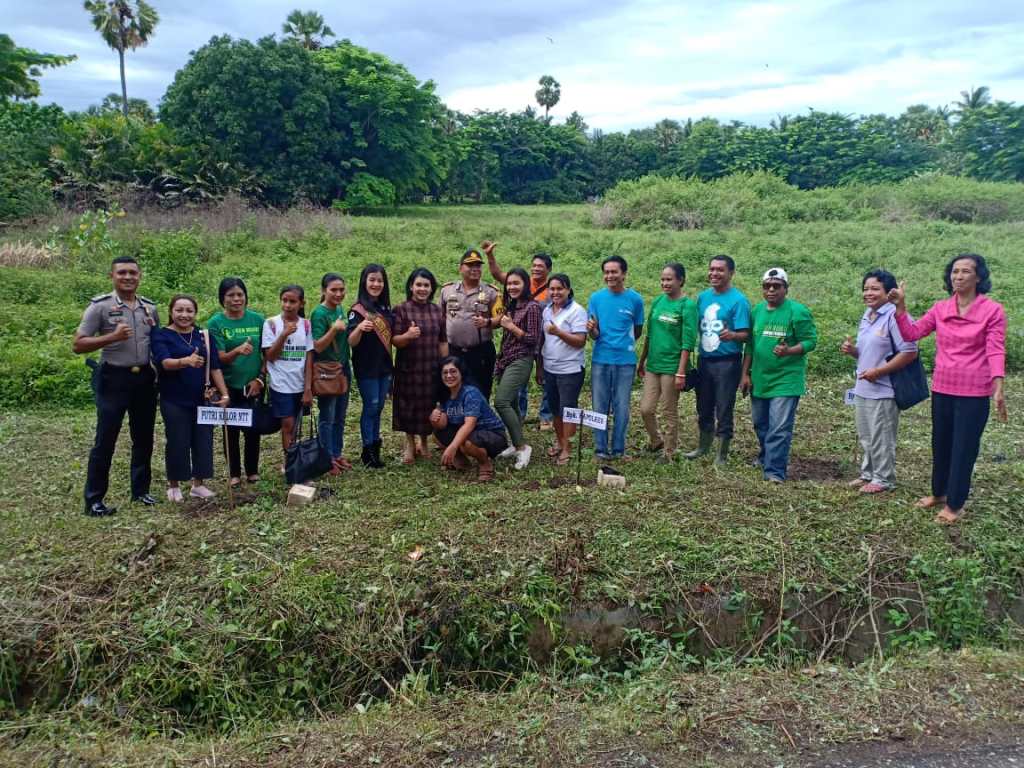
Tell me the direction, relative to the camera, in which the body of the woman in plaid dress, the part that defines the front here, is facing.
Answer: toward the camera

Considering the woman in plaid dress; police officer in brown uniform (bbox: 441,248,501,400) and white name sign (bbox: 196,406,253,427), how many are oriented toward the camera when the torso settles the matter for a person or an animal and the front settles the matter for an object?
3

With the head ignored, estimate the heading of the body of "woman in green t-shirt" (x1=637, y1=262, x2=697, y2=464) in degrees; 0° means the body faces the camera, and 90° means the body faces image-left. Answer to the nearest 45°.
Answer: approximately 45°

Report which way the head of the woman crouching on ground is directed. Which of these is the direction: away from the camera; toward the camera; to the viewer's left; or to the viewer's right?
toward the camera

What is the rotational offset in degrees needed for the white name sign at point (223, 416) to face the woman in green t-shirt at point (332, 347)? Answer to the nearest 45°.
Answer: approximately 135° to its left

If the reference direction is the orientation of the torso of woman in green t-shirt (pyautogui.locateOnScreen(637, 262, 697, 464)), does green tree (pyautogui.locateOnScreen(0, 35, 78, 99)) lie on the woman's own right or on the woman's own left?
on the woman's own right

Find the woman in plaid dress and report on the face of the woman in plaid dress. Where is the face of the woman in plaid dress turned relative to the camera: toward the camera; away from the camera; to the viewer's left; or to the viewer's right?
toward the camera

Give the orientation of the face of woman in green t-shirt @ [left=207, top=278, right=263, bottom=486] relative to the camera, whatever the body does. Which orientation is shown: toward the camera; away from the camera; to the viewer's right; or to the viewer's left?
toward the camera

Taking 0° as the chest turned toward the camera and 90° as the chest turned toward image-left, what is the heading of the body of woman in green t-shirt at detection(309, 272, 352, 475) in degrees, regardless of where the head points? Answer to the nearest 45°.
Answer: approximately 315°

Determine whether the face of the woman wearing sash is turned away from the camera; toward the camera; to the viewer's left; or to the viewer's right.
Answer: toward the camera

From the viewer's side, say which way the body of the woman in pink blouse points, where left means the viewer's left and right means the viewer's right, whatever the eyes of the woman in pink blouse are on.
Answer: facing the viewer and to the left of the viewer

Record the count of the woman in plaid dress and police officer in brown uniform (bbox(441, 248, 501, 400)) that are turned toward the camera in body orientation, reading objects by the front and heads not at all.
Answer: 2

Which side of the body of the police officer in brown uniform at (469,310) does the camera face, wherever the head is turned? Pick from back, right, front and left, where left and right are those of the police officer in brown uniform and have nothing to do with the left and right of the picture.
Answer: front
